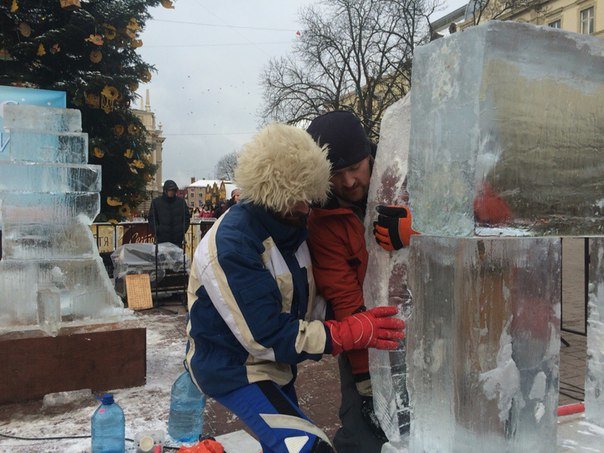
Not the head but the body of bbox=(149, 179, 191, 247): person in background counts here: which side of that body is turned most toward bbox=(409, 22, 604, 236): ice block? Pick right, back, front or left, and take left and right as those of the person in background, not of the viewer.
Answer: front

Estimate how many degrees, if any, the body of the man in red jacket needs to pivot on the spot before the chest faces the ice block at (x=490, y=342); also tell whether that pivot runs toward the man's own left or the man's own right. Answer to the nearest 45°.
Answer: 0° — they already face it

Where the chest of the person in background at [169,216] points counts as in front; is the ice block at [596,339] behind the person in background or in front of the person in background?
in front

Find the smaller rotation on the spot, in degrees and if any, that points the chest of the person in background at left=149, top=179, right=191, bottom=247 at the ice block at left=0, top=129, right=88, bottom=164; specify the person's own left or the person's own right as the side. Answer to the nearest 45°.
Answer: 0° — they already face it

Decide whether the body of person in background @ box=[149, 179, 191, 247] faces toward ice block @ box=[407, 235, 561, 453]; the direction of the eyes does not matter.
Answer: yes

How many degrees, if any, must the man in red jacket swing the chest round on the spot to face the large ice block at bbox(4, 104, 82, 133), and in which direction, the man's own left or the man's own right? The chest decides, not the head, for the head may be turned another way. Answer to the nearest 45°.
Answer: approximately 180°

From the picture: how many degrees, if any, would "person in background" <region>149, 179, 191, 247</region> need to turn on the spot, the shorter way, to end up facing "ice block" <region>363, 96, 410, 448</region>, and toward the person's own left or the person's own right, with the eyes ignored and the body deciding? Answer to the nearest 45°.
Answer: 0° — they already face it

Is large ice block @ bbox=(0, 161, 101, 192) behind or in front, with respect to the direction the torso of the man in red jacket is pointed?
behind

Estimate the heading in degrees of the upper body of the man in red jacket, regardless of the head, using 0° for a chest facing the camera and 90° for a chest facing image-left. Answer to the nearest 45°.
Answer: approximately 315°

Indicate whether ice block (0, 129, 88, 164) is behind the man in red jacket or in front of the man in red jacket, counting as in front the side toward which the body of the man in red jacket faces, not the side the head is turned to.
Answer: behind

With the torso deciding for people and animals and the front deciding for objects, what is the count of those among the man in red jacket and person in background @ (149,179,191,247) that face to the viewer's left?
0

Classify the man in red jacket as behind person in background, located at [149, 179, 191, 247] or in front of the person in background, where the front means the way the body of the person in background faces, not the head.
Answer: in front

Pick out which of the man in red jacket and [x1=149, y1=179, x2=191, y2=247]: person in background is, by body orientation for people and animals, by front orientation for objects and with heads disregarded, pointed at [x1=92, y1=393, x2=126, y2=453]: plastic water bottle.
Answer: the person in background

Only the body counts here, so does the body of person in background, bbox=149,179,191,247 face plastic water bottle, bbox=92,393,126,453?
yes
